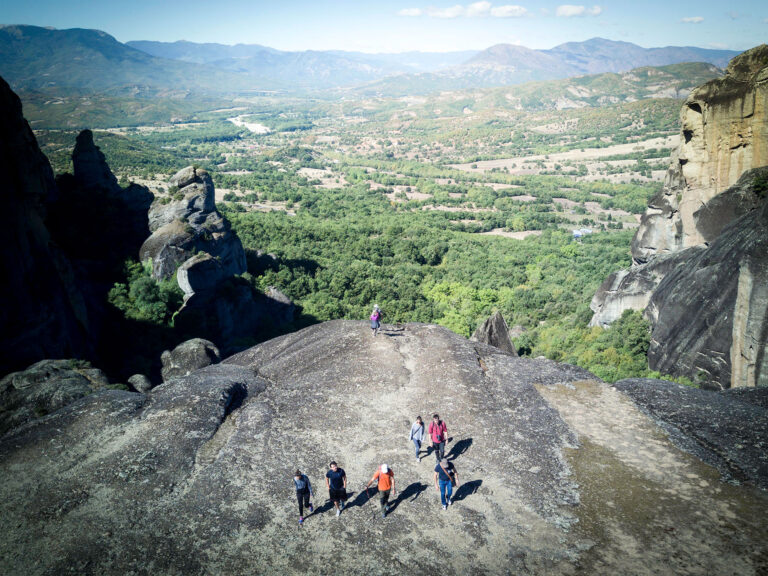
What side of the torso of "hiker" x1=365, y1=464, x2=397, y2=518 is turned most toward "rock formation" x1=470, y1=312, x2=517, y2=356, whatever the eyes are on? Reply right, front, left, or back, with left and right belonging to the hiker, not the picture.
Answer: back

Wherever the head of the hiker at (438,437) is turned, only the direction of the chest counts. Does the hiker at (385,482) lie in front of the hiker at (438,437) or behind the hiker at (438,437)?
in front

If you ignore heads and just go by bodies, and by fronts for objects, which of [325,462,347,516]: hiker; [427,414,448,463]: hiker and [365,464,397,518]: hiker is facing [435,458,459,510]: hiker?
[427,414,448,463]: hiker

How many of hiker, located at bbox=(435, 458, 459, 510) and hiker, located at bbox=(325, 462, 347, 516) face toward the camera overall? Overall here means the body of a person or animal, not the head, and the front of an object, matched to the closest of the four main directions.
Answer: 2

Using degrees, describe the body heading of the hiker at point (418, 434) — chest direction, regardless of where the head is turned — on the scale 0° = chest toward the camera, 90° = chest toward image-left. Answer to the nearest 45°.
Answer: approximately 0°

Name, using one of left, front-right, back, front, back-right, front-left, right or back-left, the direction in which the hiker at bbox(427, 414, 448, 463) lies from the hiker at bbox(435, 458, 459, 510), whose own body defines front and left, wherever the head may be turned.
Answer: back

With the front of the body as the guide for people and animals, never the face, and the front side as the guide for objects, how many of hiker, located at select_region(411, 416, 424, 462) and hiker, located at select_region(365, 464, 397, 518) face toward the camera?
2

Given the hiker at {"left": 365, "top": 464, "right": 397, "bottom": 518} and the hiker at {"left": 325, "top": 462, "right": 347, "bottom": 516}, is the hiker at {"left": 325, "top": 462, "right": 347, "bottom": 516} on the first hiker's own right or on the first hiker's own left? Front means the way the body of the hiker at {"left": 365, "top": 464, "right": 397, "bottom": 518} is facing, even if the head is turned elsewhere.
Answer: on the first hiker's own right
